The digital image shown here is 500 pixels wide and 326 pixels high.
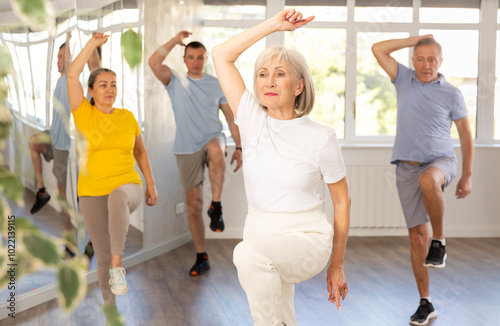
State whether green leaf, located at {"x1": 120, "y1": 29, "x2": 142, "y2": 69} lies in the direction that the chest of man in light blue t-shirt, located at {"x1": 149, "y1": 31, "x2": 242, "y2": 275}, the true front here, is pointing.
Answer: yes

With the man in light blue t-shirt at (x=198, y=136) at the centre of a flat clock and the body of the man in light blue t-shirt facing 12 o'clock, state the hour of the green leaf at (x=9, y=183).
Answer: The green leaf is roughly at 12 o'clock from the man in light blue t-shirt.

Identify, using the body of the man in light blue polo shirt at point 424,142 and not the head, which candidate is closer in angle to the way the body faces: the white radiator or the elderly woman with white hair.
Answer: the elderly woman with white hair

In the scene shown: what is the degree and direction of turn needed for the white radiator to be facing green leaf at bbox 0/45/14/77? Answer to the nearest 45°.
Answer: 0° — it already faces it

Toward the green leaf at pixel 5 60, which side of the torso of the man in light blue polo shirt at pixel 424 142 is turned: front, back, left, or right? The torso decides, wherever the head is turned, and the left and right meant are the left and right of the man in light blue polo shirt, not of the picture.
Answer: front

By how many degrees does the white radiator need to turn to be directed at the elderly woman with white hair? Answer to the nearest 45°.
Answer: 0° — it already faces them
